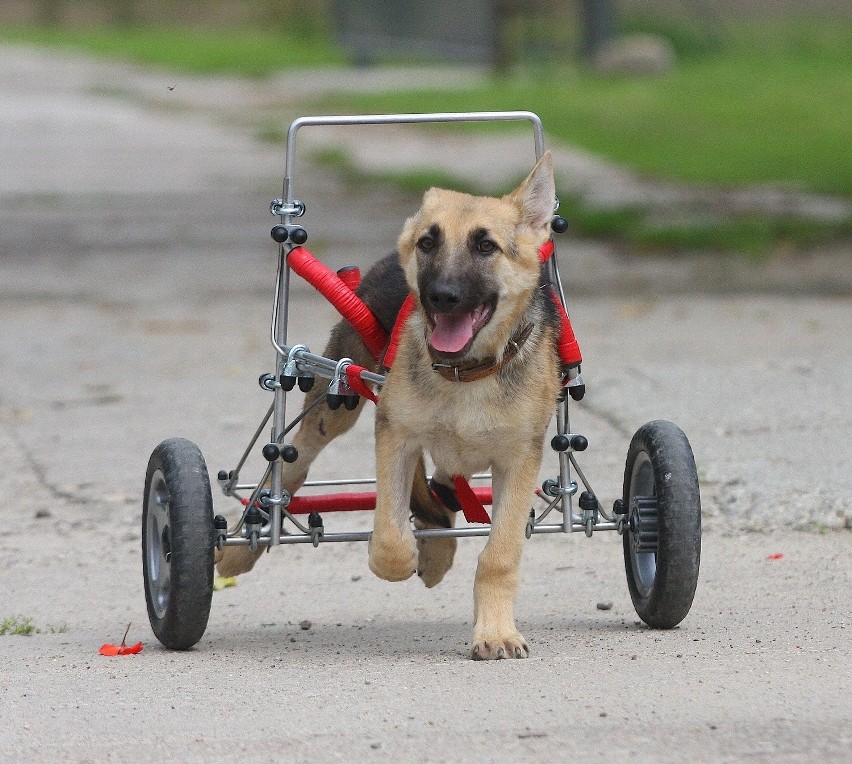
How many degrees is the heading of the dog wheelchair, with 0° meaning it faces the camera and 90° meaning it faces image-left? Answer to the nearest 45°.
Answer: approximately 0°

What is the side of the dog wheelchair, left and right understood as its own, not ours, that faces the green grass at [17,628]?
right

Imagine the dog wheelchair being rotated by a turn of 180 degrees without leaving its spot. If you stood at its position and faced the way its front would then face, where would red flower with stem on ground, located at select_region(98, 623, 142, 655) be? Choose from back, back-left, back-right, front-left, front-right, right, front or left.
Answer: left
